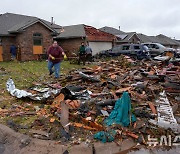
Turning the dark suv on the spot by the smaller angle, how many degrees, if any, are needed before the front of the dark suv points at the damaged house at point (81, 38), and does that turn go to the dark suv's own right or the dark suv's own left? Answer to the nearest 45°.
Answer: approximately 45° to the dark suv's own right

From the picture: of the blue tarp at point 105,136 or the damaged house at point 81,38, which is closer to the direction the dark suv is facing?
the damaged house

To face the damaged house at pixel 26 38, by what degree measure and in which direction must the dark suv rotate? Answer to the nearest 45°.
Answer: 0° — it already faces it

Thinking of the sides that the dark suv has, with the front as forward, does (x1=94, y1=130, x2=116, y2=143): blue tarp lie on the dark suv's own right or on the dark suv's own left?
on the dark suv's own left

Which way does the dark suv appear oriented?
to the viewer's left

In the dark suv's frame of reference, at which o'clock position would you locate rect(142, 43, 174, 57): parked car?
The parked car is roughly at 5 o'clock from the dark suv.

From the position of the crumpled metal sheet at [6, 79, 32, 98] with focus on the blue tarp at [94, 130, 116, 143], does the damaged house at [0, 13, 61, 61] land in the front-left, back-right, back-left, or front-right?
back-left

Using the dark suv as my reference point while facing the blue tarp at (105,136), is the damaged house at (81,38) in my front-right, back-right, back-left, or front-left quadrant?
back-right
